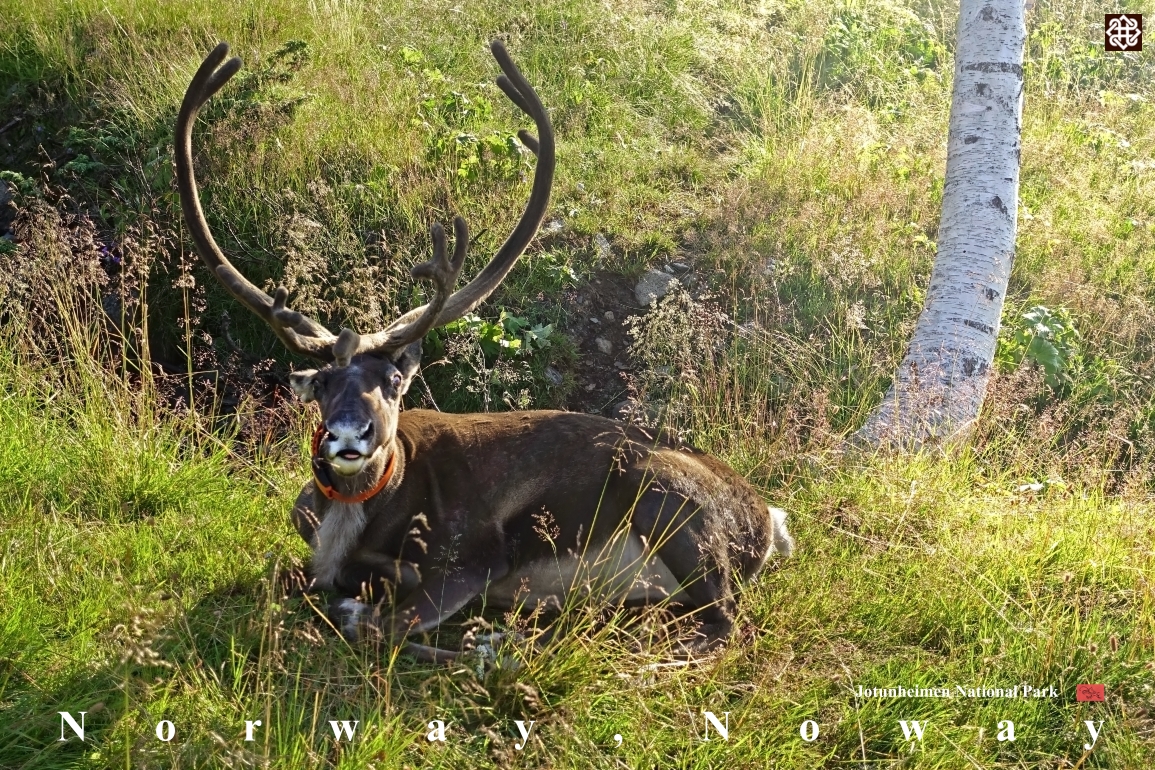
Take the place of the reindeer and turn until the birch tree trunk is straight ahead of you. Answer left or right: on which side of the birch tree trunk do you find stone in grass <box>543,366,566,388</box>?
left

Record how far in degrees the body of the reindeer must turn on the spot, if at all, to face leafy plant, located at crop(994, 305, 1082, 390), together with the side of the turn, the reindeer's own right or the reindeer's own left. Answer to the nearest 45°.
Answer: approximately 180°

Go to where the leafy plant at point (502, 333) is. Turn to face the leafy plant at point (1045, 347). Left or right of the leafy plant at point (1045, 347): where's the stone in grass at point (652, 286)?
left

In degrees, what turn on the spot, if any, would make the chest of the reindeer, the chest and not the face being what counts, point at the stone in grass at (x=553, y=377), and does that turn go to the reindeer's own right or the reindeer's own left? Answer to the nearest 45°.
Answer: approximately 135° to the reindeer's own right

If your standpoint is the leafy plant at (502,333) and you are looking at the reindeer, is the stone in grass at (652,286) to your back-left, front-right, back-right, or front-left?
back-left

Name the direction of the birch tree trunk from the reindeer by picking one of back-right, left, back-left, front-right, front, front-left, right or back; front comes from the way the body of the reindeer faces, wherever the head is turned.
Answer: back

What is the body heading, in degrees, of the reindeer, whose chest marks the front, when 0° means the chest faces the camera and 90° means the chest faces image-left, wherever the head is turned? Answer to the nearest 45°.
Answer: approximately 45°

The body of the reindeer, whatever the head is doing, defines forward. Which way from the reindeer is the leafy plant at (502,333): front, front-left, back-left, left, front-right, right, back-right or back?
back-right
